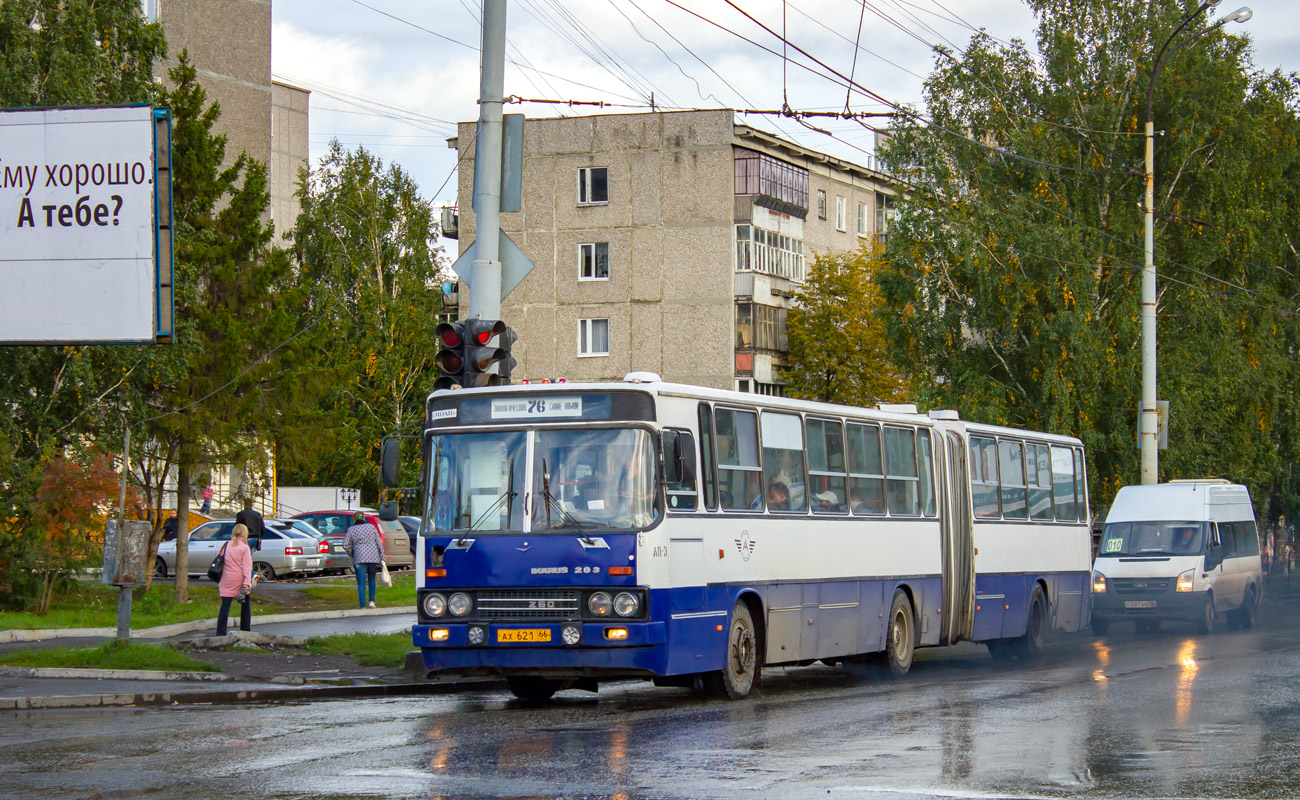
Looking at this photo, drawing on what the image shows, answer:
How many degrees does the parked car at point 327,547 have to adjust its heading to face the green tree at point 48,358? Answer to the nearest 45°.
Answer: approximately 135° to its left

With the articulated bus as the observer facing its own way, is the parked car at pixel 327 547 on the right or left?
on its right

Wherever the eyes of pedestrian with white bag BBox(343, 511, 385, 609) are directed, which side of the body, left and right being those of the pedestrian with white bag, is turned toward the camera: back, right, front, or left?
back

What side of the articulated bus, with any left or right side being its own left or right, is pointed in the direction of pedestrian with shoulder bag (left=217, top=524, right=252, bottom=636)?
right

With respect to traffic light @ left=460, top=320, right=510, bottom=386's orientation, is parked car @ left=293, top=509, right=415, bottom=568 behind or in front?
behind

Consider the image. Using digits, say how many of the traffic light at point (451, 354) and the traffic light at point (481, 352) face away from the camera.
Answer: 0

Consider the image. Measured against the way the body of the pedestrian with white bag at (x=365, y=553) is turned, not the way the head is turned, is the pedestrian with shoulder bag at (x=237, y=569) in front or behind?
behind

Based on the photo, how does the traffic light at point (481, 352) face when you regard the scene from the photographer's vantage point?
facing the viewer and to the right of the viewer

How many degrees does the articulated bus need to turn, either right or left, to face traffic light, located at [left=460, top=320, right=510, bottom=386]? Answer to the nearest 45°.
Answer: approximately 90° to its right

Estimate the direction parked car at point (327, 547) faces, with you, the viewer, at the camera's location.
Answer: facing away from the viewer and to the left of the viewer

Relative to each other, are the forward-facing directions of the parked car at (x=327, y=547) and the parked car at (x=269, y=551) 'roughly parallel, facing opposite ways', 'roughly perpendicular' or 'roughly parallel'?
roughly parallel

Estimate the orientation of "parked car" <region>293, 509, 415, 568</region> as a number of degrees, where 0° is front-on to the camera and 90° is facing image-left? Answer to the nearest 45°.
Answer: approximately 135°

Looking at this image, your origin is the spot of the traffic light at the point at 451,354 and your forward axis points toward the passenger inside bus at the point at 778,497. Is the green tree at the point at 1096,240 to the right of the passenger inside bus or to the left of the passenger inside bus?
left

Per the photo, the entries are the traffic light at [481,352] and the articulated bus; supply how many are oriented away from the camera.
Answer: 0

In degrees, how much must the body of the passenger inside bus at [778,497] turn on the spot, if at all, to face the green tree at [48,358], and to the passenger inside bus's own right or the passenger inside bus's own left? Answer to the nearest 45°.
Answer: approximately 90° to the passenger inside bus's own right

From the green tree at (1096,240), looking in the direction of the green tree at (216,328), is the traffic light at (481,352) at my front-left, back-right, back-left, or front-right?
front-left

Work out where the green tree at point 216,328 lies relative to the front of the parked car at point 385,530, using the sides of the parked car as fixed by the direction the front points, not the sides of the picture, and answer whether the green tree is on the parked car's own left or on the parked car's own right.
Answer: on the parked car's own left
